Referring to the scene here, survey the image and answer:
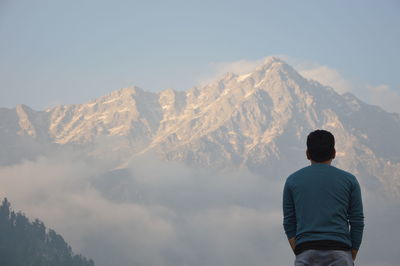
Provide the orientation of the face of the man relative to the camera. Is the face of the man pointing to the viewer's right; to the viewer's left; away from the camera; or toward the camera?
away from the camera

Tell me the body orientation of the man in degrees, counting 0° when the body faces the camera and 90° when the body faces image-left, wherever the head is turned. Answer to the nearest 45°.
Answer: approximately 180°
